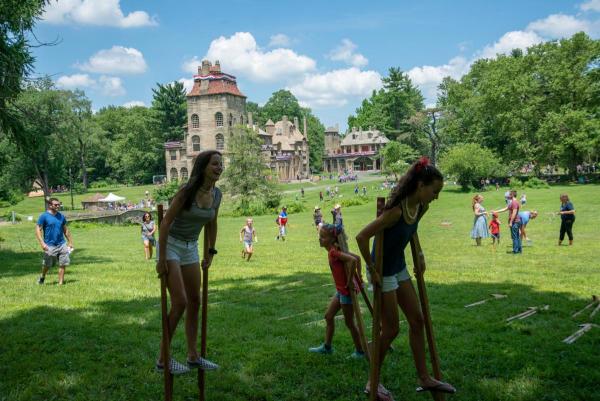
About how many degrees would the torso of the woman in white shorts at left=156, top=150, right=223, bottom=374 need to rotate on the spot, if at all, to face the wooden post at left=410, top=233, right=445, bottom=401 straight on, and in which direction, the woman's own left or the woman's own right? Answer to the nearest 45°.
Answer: approximately 45° to the woman's own left

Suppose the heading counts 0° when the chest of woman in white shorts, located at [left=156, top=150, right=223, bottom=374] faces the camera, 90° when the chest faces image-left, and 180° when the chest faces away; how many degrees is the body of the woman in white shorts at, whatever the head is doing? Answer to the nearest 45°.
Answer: approximately 315°

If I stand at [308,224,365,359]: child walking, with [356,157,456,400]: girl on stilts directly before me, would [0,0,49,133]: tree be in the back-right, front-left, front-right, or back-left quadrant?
back-right

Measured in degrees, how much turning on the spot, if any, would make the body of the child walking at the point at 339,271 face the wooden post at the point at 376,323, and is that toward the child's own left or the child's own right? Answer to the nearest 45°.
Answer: approximately 90° to the child's own left
